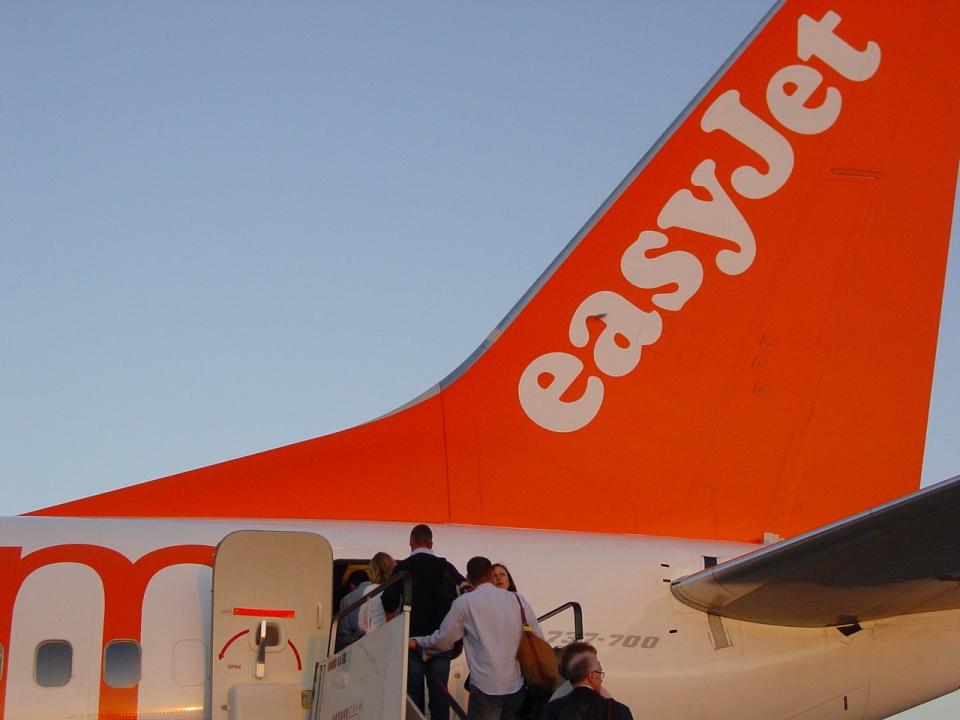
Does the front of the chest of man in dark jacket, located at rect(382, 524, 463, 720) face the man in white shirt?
no

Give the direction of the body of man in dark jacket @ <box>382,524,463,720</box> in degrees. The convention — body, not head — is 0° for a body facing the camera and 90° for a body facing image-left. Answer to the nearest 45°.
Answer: approximately 180°

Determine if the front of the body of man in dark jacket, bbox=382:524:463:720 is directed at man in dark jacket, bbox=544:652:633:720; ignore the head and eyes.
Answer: no
